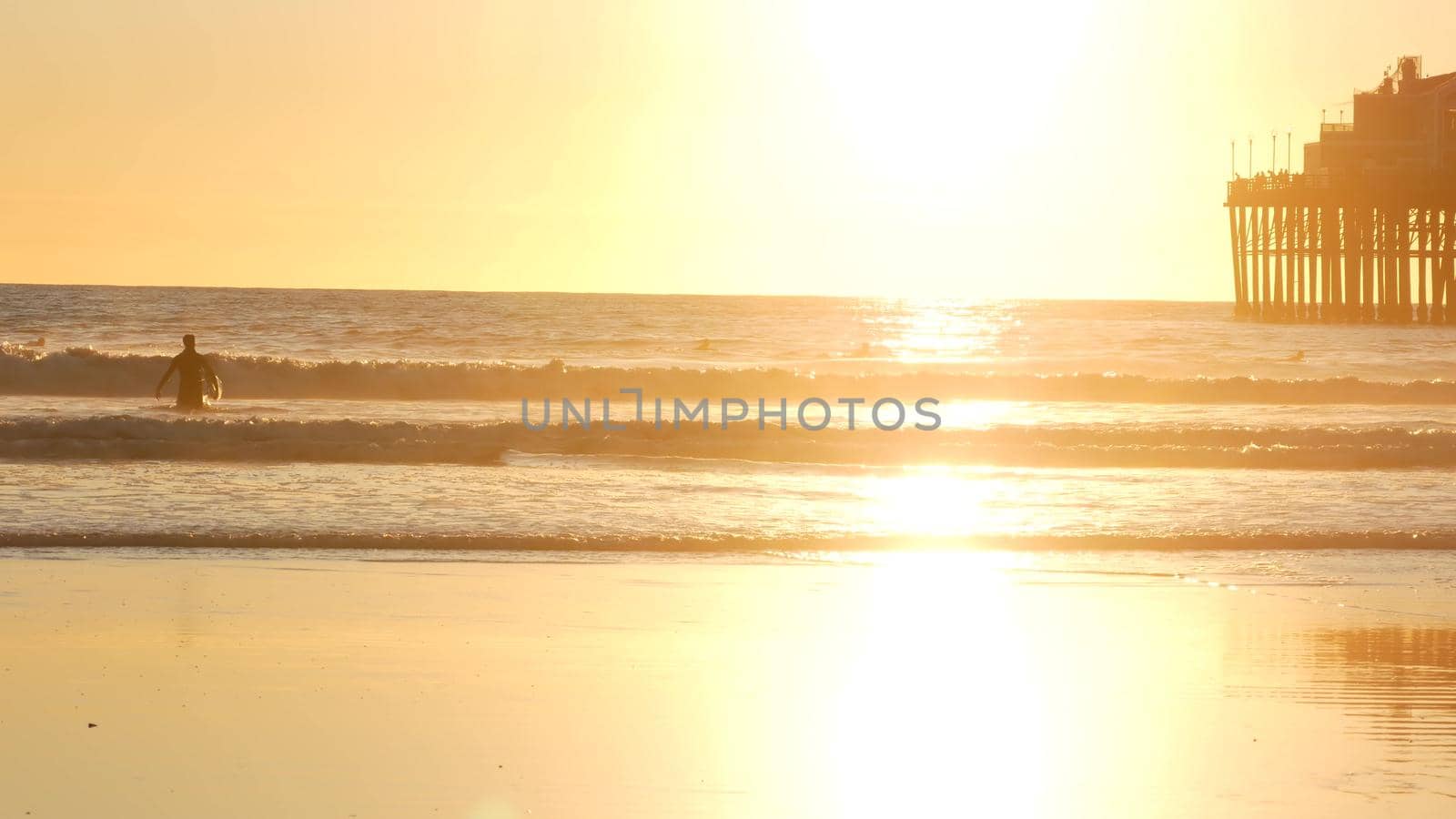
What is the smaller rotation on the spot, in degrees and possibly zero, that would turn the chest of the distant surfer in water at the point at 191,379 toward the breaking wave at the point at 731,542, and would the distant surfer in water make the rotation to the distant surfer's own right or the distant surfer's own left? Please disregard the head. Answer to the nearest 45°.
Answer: approximately 180°

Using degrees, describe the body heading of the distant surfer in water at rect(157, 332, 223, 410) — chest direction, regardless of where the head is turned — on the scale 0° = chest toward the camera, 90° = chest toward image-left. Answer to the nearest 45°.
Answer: approximately 180°

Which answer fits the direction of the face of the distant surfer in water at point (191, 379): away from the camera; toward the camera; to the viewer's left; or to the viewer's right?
away from the camera

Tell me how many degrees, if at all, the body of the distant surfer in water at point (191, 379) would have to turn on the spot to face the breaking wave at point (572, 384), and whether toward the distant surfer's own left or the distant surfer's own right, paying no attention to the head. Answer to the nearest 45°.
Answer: approximately 45° to the distant surfer's own right
